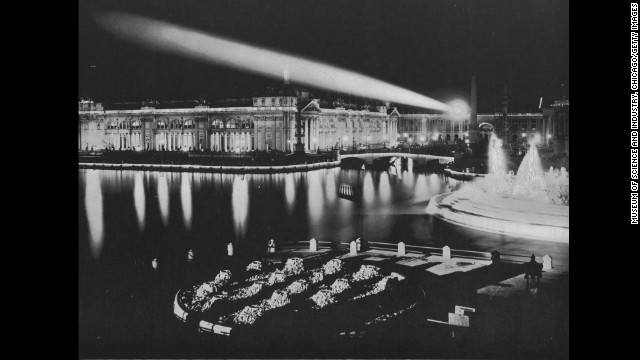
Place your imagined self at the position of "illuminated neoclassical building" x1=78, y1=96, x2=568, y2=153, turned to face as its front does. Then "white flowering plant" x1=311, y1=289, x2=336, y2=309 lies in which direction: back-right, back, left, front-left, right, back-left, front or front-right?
front

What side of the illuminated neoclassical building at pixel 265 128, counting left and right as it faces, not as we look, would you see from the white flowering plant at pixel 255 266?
front

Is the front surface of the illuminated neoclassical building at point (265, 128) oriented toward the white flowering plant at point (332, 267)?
yes

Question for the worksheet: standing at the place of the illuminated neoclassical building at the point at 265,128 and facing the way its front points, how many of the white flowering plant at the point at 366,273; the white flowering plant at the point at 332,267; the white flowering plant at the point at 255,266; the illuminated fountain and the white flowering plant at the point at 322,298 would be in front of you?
5

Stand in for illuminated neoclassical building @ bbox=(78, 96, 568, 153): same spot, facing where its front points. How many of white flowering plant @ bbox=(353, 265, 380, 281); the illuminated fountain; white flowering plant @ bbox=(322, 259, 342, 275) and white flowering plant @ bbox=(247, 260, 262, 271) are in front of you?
4

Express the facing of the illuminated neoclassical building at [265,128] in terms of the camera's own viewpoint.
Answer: facing the viewer

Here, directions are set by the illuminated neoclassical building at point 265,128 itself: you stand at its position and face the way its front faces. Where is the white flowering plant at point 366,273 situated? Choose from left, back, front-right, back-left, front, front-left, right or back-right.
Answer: front
